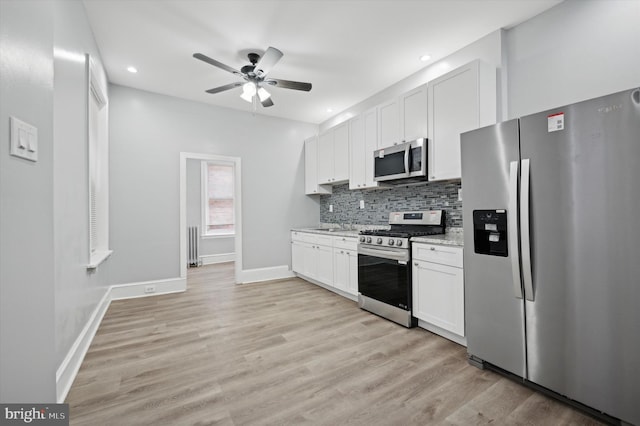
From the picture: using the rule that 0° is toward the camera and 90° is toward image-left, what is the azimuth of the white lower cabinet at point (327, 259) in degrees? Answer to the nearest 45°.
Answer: approximately 45°

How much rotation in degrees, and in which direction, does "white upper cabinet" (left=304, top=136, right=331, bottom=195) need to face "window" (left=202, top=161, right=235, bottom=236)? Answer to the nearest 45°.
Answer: approximately 90° to its right

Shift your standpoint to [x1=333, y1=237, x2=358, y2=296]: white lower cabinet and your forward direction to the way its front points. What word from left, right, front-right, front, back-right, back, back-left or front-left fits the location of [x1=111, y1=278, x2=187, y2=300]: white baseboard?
front-right

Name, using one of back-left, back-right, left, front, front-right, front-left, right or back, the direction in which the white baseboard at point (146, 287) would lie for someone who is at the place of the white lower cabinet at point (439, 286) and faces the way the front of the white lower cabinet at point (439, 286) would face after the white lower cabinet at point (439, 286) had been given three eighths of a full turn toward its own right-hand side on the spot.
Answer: left

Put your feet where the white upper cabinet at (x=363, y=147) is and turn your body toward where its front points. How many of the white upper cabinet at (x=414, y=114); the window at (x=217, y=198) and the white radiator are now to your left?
1

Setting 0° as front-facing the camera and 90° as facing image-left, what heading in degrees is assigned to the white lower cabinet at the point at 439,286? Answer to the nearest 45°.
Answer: approximately 45°

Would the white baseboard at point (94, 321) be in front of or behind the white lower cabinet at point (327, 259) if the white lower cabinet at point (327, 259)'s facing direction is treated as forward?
in front

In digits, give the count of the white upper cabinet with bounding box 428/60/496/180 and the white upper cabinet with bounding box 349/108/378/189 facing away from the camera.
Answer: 0

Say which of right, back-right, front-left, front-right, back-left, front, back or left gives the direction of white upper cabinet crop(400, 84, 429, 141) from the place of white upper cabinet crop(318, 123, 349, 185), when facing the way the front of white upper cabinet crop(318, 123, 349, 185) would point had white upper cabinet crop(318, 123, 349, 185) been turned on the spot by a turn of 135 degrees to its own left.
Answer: front-right

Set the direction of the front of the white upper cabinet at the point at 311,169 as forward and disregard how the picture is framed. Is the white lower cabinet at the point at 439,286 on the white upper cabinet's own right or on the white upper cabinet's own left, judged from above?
on the white upper cabinet's own left

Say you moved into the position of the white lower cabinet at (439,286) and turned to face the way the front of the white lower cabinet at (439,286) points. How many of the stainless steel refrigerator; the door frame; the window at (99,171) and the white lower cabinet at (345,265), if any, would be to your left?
1

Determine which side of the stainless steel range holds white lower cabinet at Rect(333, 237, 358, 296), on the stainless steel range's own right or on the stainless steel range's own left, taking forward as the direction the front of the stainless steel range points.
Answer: on the stainless steel range's own right

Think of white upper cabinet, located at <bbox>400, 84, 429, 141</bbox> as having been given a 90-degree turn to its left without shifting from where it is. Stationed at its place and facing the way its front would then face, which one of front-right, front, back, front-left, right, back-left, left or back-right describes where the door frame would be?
back-right
